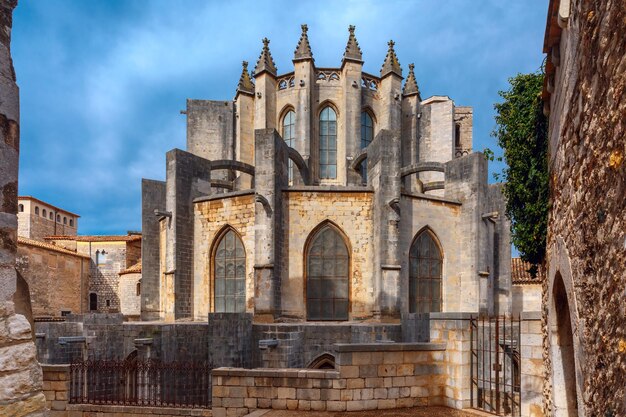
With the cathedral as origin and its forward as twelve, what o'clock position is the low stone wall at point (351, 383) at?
The low stone wall is roughly at 6 o'clock from the cathedral.

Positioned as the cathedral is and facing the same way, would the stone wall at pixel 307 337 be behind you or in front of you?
behind

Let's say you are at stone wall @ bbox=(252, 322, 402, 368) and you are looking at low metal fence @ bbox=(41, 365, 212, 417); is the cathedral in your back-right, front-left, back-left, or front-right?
back-right

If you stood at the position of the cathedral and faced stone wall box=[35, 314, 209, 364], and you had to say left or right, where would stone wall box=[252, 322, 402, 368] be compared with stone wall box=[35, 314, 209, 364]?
left

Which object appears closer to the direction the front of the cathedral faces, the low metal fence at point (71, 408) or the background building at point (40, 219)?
the background building

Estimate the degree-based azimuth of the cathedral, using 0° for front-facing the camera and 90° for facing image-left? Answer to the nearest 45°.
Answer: approximately 180°
